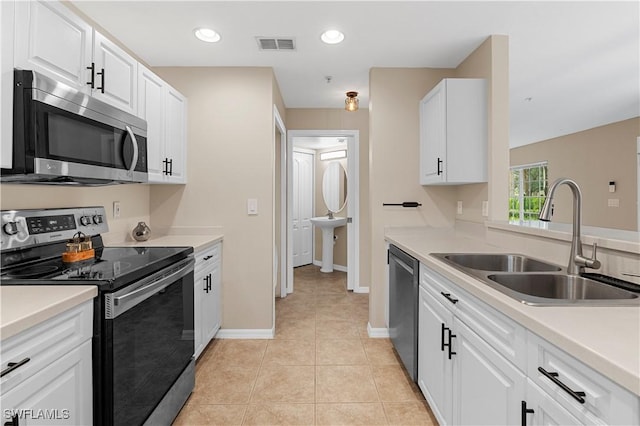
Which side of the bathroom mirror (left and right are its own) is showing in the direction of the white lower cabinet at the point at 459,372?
front

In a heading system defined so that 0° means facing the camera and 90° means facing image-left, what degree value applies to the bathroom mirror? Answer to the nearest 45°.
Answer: approximately 0°

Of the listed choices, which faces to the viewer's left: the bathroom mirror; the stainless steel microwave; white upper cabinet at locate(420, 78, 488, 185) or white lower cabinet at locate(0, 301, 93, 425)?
the white upper cabinet

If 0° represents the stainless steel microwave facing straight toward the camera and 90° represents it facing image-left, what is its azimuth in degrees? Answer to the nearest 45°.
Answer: approximately 315°

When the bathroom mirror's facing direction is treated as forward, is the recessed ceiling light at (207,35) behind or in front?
in front

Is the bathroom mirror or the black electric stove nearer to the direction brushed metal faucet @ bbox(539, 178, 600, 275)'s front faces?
the black electric stove

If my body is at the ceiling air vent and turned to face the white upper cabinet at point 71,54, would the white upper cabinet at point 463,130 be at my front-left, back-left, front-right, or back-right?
back-left

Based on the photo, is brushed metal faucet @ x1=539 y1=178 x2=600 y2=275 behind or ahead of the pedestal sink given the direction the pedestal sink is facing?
ahead

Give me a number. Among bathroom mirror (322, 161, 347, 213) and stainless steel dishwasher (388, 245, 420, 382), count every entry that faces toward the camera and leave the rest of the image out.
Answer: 1

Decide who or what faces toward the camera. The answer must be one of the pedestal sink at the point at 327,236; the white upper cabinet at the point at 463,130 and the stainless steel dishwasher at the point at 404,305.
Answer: the pedestal sink

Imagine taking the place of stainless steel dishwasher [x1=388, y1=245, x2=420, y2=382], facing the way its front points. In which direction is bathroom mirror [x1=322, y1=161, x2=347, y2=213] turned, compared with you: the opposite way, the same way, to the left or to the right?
to the left

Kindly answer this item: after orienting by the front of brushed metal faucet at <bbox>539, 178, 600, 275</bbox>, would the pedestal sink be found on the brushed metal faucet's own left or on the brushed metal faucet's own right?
on the brushed metal faucet's own right

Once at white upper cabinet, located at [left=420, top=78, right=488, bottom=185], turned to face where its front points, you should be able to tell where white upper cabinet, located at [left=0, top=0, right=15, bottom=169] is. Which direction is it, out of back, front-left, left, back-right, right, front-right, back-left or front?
front-left
